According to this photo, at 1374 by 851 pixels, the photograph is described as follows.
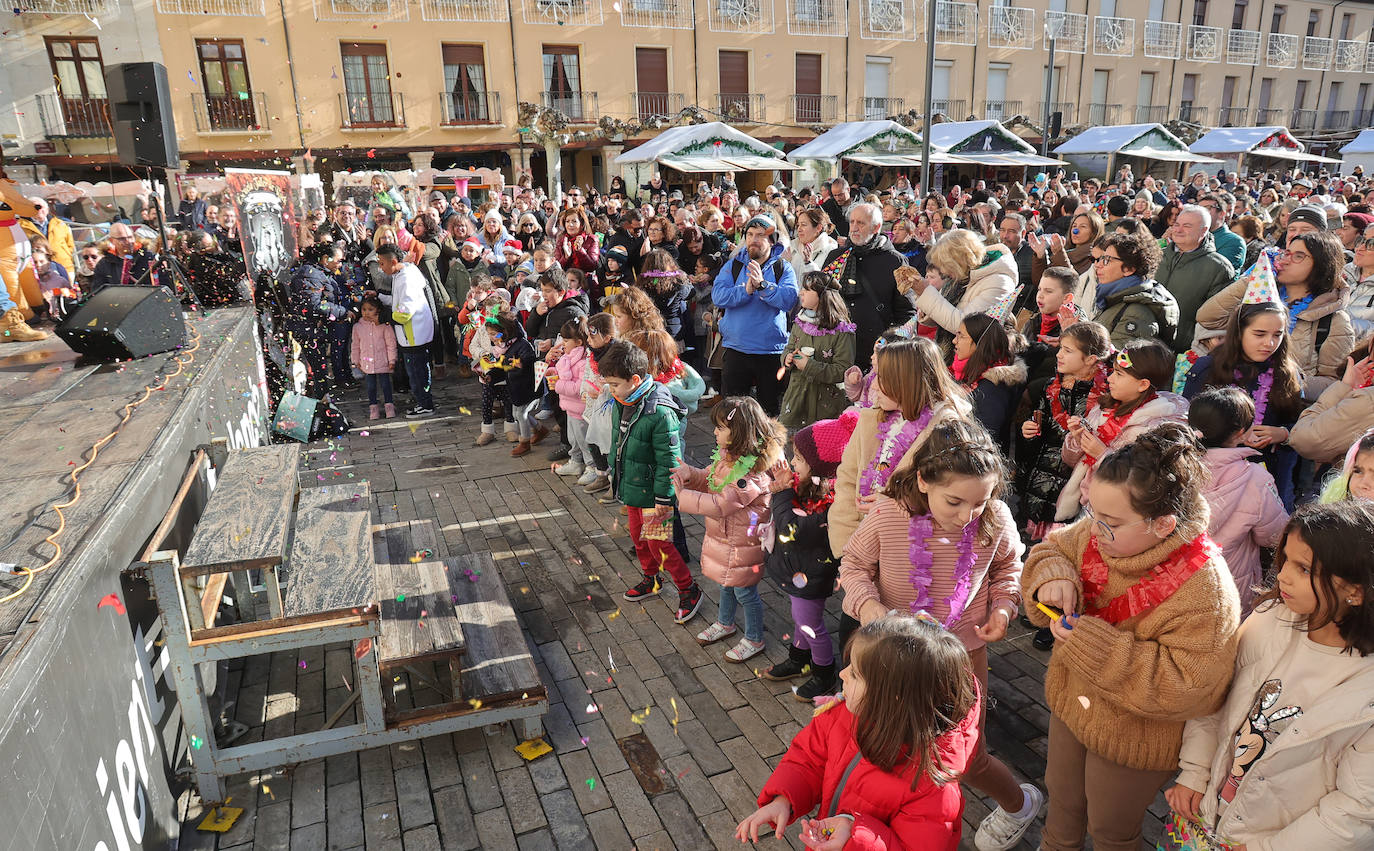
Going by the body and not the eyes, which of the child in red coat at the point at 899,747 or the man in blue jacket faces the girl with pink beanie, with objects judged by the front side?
the man in blue jacket

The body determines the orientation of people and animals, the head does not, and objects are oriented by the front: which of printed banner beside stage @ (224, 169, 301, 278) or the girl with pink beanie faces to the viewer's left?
the girl with pink beanie

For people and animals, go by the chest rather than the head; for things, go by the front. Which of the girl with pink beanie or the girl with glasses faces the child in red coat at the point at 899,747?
the girl with glasses

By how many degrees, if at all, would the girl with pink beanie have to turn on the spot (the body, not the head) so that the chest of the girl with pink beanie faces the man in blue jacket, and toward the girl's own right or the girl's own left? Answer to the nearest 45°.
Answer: approximately 90° to the girl's own right

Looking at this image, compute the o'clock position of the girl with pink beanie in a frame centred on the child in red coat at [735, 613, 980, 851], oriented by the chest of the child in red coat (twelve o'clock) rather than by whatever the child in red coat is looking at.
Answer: The girl with pink beanie is roughly at 4 o'clock from the child in red coat.

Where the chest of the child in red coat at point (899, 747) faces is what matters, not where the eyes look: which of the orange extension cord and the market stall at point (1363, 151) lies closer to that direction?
the orange extension cord

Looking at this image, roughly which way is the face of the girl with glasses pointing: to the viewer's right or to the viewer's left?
to the viewer's left

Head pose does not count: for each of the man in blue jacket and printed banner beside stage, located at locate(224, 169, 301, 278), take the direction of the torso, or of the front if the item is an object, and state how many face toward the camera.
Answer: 2

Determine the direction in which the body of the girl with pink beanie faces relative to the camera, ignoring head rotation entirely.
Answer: to the viewer's left

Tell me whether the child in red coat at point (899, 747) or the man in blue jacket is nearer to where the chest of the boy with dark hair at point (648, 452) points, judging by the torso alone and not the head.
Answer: the child in red coat

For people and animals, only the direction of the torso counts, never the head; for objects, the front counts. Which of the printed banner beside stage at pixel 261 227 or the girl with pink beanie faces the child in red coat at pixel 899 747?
the printed banner beside stage
